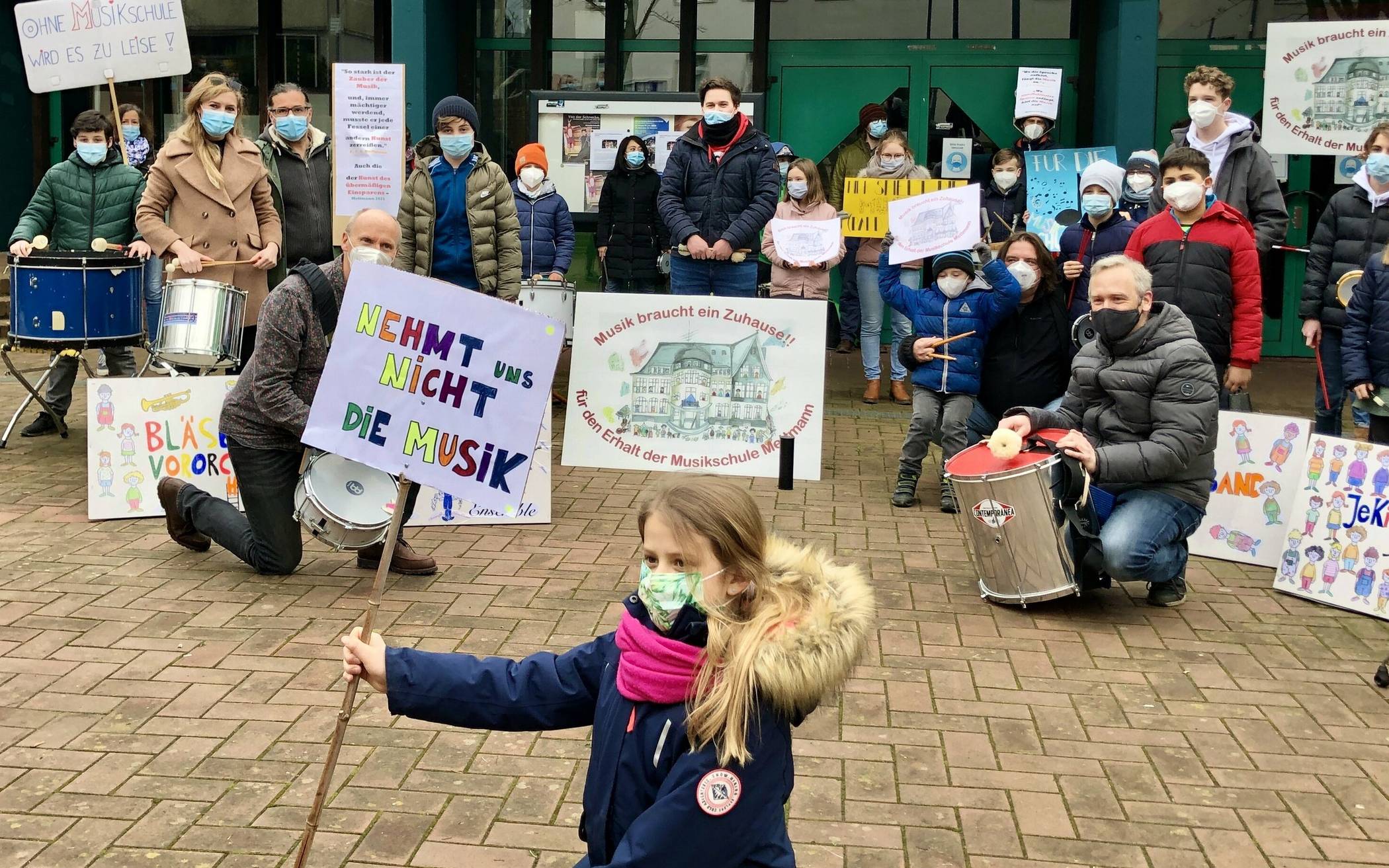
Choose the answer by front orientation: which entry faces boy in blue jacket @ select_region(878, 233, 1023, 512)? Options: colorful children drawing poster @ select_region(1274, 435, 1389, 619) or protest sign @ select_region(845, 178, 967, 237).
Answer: the protest sign

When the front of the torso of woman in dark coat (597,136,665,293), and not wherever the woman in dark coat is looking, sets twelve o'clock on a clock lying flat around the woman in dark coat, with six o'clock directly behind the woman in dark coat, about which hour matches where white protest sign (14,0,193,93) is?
The white protest sign is roughly at 2 o'clock from the woman in dark coat.

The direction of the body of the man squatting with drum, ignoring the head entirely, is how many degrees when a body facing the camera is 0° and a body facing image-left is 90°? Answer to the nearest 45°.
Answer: approximately 45°

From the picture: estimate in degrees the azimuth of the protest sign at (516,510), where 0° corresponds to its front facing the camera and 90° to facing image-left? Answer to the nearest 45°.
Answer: approximately 0°

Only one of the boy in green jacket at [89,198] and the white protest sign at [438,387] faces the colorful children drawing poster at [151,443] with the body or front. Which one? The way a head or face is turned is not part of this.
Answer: the boy in green jacket

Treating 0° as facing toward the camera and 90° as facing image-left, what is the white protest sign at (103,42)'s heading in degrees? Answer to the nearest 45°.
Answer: approximately 0°

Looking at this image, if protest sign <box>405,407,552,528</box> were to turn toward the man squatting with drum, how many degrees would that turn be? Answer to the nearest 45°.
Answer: approximately 45° to its left
